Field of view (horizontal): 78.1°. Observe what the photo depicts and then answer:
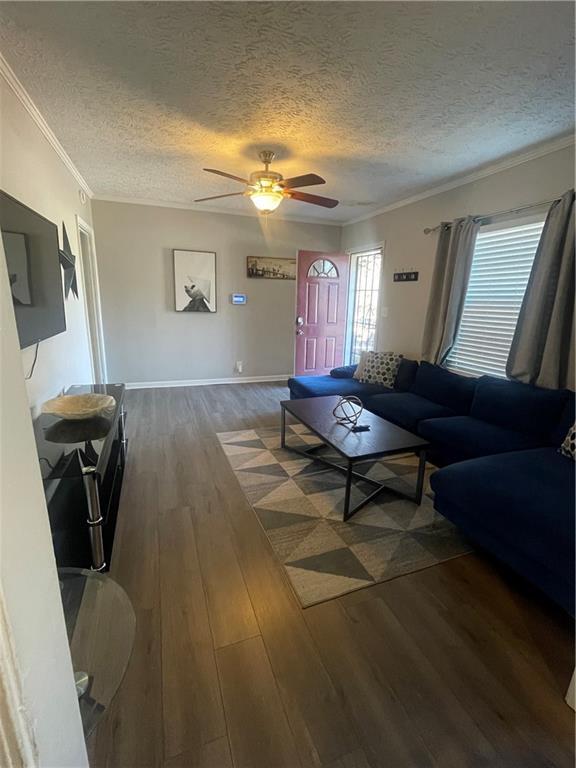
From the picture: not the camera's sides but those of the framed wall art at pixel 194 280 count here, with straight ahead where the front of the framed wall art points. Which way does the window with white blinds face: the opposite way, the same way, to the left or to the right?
to the right

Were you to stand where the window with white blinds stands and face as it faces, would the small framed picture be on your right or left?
on your right

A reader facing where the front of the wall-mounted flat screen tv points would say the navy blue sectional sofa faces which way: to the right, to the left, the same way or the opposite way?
the opposite way

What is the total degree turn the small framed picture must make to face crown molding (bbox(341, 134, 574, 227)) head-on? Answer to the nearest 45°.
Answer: approximately 45° to its left

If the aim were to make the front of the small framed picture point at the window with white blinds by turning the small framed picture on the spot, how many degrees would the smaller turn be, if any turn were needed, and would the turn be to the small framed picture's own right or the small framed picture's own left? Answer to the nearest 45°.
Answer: approximately 45° to the small framed picture's own left

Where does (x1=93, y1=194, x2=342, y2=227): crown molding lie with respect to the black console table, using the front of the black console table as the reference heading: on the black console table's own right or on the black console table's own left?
on the black console table's own left

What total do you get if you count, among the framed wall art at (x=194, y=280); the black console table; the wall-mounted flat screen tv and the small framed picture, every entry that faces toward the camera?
2

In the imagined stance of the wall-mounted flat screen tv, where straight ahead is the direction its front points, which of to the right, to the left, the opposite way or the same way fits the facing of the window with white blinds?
the opposite way

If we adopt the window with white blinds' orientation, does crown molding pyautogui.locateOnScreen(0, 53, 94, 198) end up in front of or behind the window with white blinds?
in front

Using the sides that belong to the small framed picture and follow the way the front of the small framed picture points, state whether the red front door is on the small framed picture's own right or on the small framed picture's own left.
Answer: on the small framed picture's own left

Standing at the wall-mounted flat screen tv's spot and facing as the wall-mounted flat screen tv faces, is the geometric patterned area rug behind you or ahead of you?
ahead

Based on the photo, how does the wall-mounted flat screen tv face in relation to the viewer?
to the viewer's right

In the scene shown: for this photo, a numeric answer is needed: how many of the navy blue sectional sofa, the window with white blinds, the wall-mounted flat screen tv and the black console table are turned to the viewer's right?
2

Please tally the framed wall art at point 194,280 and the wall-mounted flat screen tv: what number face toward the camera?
1
